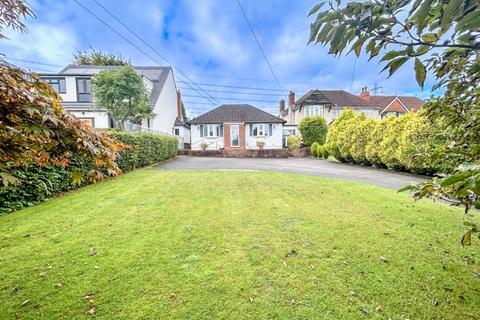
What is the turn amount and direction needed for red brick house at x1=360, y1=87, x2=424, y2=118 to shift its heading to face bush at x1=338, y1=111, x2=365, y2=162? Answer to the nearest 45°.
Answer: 0° — it already faces it

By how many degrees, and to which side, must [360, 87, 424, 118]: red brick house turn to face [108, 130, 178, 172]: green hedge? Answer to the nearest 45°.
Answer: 0° — it already faces it

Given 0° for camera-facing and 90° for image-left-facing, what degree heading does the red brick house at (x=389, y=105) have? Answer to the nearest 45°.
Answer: approximately 0°

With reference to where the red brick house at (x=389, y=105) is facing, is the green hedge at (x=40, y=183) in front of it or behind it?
in front

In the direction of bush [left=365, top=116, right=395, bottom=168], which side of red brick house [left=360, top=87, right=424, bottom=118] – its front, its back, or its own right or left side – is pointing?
front

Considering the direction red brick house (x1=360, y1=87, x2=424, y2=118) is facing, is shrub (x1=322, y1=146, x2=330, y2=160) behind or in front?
in front

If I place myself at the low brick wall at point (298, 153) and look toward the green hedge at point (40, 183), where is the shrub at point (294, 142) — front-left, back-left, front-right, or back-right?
back-right

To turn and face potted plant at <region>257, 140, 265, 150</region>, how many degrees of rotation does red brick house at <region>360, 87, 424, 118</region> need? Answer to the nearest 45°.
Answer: approximately 45° to its right

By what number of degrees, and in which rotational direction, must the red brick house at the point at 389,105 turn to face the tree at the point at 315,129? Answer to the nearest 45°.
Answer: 0° — it already faces it

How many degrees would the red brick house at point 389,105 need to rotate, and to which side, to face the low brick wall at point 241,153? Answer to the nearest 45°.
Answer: approximately 45° to its right

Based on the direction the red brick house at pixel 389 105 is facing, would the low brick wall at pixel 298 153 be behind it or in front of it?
in front

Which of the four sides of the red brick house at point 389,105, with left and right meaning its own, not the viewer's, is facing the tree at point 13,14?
front
